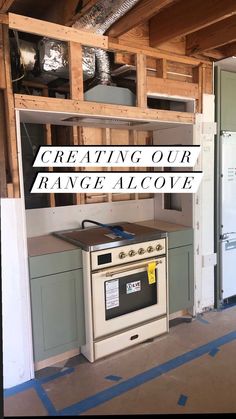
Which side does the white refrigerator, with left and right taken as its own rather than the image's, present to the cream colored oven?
right

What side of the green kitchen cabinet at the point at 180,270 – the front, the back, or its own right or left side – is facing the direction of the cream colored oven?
right

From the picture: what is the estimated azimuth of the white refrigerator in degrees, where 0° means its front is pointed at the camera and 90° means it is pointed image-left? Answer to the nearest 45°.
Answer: approximately 315°

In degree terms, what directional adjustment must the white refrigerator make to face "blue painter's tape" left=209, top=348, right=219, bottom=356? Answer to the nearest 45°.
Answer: approximately 45° to its right

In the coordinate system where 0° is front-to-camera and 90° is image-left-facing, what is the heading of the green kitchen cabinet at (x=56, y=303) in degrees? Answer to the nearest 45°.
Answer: approximately 315°

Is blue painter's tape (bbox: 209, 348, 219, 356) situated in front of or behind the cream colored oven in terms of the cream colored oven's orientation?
in front
